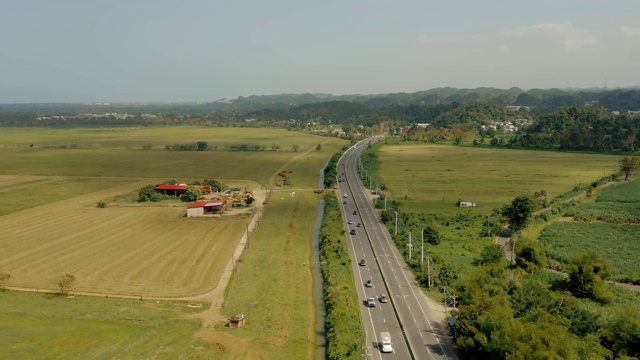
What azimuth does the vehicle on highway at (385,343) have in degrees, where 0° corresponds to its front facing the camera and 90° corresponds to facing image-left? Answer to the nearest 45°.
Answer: approximately 0°

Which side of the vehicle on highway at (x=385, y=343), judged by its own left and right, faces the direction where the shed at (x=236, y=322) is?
right
